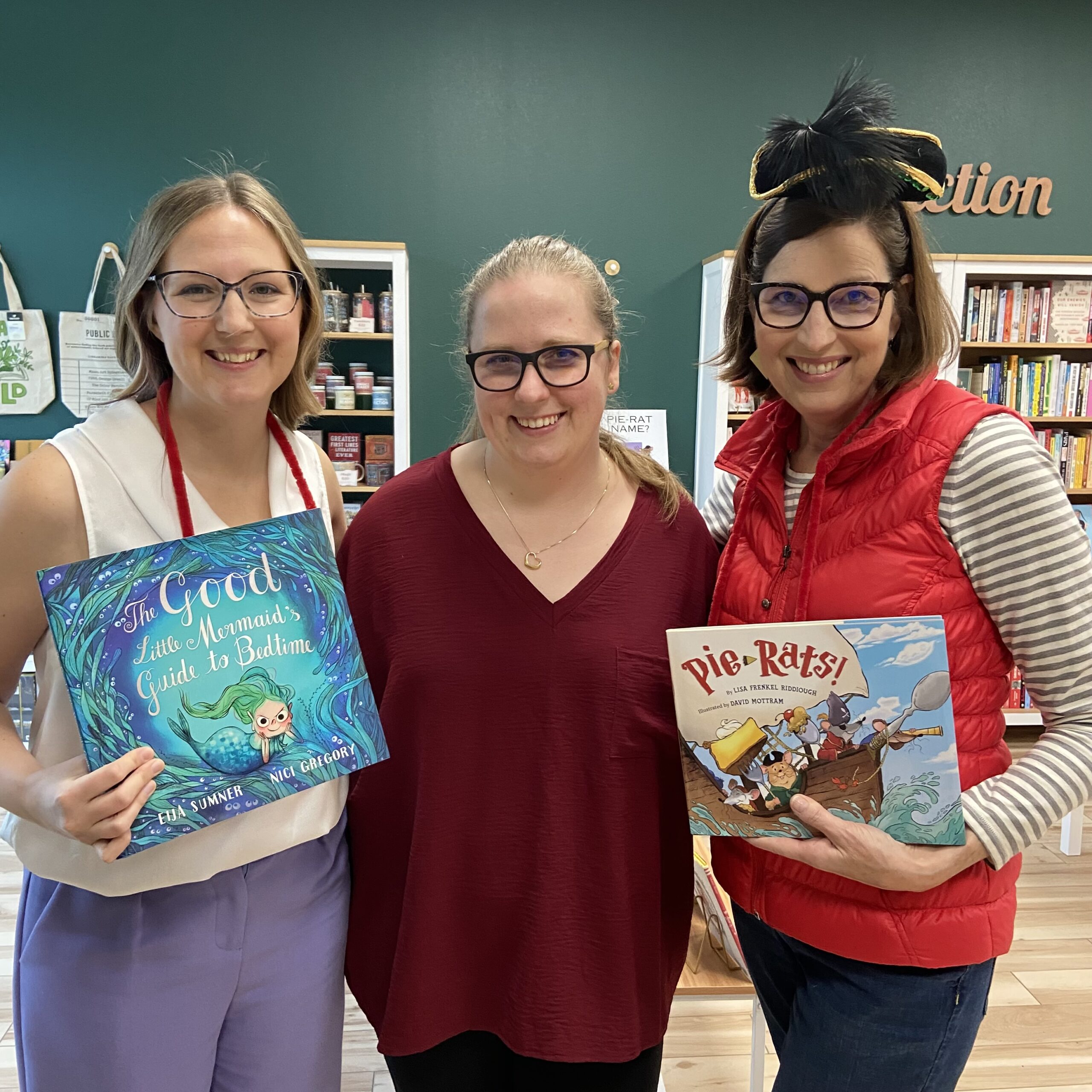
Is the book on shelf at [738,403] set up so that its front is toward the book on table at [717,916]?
yes

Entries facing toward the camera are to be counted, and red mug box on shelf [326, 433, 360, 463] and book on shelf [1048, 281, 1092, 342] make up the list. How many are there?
2

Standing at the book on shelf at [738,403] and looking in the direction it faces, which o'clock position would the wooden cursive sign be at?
The wooden cursive sign is roughly at 8 o'clock from the book on shelf.

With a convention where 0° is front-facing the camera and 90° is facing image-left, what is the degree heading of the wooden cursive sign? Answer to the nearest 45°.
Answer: approximately 0°

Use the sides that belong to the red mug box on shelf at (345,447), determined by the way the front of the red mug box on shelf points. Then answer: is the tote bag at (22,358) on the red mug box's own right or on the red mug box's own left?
on the red mug box's own right

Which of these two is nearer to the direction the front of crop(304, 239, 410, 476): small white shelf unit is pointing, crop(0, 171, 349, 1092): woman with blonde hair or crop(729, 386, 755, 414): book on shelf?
the woman with blonde hair

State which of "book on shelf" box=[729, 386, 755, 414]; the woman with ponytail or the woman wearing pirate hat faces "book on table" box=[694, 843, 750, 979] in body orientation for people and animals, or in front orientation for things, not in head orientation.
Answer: "book on shelf" box=[729, 386, 755, 414]

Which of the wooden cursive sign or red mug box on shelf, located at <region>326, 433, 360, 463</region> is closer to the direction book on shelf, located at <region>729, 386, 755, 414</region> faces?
the red mug box on shelf

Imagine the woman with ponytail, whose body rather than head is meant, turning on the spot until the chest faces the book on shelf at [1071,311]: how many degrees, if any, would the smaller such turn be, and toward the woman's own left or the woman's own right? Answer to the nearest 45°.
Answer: approximately 135° to the woman's own left
